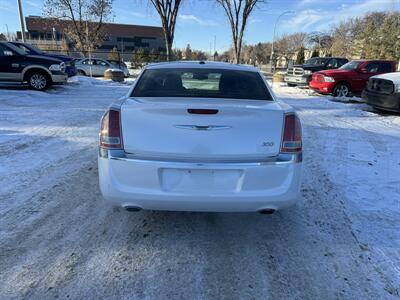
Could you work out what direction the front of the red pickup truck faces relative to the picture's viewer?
facing the viewer and to the left of the viewer

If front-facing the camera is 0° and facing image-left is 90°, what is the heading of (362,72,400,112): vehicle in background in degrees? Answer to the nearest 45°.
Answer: approximately 45°

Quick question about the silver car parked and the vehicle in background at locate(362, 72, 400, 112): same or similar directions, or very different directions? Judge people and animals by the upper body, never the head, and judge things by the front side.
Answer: very different directions

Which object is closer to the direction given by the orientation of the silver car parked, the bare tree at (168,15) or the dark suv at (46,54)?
the bare tree

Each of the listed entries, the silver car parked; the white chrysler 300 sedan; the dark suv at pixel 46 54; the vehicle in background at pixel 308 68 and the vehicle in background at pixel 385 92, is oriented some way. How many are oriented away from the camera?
1

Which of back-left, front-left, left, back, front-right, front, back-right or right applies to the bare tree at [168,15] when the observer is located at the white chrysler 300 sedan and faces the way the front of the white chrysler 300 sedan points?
front

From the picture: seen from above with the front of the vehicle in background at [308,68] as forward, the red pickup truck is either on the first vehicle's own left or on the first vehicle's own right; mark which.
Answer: on the first vehicle's own left

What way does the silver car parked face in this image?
to the viewer's right

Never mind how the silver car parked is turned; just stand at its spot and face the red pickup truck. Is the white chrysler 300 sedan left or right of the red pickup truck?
right

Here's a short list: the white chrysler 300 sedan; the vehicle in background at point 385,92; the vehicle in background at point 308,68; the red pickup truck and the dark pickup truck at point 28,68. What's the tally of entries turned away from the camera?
1

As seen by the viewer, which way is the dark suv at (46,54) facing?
to the viewer's right

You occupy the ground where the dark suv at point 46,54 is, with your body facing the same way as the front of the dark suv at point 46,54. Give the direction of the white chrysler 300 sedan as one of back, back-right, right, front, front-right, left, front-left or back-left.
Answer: right

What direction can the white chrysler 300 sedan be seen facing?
away from the camera

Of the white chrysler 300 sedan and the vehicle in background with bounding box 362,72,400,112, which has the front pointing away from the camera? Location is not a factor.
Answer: the white chrysler 300 sedan

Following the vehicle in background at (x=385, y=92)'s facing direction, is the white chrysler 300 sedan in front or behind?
in front

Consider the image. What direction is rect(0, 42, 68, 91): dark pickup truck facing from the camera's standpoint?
to the viewer's right
